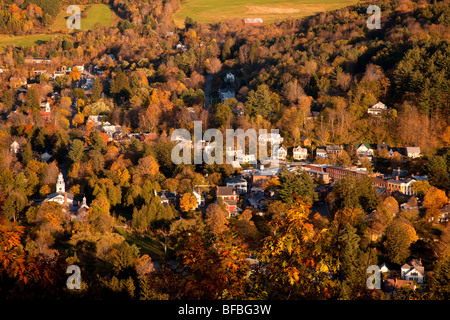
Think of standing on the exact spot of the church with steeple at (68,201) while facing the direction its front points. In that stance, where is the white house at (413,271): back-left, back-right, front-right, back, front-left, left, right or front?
left

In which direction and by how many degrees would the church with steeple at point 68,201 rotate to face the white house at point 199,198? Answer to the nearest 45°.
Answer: approximately 135° to its left

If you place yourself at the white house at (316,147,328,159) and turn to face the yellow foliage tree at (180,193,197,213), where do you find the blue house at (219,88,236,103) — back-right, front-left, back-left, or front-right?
back-right

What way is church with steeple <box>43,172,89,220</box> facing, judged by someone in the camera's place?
facing the viewer and to the left of the viewer

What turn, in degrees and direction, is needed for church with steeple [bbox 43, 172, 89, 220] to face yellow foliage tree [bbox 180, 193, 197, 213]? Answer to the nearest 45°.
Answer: approximately 135° to its left

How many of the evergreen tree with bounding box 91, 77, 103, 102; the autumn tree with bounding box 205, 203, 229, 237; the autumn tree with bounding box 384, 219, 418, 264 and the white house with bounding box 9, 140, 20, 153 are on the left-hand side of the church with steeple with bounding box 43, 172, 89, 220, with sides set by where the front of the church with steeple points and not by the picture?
2

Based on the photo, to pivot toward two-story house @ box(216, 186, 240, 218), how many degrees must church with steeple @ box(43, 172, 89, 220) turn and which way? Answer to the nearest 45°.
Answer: approximately 135° to its left

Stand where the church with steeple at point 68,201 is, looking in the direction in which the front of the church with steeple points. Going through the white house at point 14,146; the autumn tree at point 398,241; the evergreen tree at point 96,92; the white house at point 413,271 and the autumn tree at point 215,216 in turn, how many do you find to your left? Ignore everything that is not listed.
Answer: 3

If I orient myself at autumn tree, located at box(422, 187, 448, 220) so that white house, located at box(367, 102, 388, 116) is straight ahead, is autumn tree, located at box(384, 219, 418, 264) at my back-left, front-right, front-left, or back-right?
back-left
